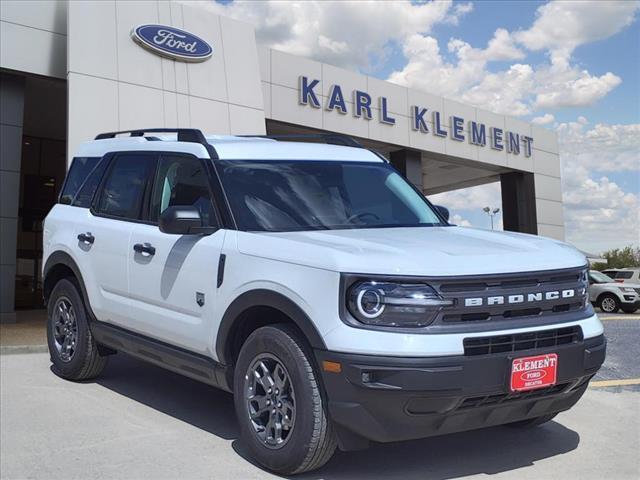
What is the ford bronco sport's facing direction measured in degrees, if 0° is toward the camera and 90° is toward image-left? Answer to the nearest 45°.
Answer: approximately 315°

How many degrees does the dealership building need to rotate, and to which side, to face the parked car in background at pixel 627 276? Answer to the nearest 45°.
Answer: approximately 90° to its left

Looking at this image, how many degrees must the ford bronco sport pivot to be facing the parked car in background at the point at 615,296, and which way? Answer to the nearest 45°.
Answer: approximately 90° to its left

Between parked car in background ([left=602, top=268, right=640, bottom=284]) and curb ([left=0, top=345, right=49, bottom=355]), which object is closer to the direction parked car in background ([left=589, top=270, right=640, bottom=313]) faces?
the curb

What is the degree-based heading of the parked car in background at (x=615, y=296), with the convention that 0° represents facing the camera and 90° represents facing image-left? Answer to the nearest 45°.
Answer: approximately 315°

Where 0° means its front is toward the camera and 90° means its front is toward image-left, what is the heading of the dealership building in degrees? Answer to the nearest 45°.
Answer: approximately 315°

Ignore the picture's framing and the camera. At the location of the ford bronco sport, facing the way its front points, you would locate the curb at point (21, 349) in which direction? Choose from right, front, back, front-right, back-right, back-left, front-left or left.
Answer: back

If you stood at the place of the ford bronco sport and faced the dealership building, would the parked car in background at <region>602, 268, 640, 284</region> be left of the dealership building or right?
right

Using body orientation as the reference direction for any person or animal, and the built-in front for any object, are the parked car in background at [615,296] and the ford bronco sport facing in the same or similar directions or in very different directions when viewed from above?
same or similar directions

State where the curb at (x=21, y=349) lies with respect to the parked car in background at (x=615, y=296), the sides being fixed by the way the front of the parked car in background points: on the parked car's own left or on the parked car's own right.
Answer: on the parked car's own right
